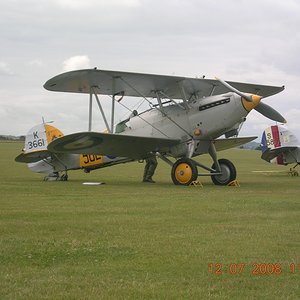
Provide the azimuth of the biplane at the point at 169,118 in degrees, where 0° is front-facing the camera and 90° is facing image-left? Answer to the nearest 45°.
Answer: approximately 315°

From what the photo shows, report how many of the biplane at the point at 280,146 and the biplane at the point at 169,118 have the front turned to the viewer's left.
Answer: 0

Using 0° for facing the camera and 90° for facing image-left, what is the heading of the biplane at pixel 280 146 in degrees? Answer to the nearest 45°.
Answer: approximately 270°

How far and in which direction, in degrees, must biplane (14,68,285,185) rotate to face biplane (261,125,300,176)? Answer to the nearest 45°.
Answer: approximately 90° to its left
